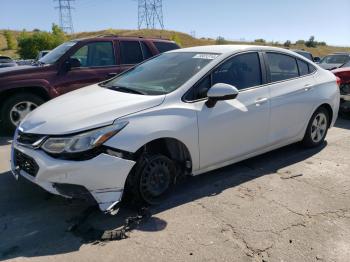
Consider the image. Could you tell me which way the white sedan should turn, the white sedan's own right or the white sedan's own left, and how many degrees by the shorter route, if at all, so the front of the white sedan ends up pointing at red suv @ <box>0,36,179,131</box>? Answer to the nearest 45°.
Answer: approximately 90° to the white sedan's own right

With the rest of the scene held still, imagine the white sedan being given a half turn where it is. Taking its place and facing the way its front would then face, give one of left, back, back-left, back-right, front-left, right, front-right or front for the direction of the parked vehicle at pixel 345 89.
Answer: front

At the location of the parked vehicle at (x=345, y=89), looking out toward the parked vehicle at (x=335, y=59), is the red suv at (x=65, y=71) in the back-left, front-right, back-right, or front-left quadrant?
back-left

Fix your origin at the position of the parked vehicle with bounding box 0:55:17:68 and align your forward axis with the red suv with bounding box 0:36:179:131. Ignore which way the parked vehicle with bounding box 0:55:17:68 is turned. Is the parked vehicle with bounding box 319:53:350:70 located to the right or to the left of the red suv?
left

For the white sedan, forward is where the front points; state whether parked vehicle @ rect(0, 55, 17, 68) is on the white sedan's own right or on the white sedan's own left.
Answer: on the white sedan's own right

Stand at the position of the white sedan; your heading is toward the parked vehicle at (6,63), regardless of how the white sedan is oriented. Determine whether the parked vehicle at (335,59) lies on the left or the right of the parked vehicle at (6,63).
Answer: right

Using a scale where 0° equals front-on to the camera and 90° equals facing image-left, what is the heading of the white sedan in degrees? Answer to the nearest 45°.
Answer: approximately 45°

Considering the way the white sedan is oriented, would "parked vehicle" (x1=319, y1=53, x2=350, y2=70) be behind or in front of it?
behind
